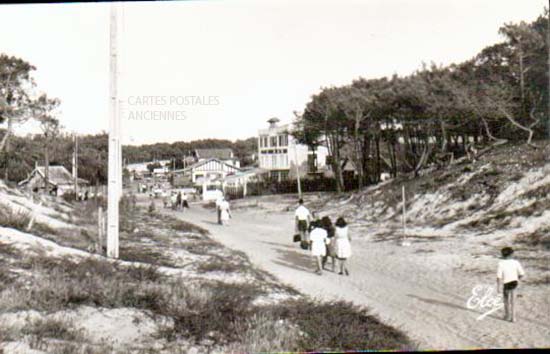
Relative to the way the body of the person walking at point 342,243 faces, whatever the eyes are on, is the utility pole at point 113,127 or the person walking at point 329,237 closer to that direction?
the person walking

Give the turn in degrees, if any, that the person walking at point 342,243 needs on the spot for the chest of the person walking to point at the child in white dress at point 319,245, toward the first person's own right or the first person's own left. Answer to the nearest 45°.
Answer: approximately 90° to the first person's own left

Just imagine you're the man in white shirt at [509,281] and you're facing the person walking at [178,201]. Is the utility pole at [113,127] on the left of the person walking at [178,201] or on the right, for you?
left

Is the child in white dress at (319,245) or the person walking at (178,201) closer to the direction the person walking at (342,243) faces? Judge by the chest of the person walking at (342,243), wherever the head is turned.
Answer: the person walking

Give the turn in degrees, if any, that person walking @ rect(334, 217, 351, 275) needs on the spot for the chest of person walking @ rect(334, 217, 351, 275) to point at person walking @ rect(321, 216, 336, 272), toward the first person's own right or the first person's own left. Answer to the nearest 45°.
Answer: approximately 45° to the first person's own left

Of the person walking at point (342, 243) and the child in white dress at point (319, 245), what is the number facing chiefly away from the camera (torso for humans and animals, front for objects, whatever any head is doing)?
2

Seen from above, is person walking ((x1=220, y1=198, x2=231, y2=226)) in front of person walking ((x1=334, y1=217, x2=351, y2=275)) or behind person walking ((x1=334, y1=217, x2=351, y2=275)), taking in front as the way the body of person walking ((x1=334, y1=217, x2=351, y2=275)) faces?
in front

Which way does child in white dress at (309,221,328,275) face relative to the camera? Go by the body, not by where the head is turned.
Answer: away from the camera

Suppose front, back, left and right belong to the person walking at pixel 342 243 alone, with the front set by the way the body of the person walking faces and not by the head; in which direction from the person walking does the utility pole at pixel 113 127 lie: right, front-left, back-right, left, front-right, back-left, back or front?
left

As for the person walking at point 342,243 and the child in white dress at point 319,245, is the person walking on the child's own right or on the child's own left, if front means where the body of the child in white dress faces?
on the child's own right

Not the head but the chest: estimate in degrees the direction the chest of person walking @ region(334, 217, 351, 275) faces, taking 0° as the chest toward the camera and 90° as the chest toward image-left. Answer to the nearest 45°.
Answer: approximately 180°
